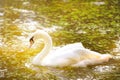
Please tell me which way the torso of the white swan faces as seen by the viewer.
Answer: to the viewer's left
